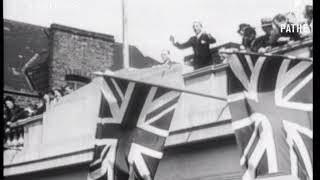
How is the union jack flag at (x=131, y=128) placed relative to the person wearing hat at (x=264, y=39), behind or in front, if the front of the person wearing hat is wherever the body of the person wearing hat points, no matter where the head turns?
in front

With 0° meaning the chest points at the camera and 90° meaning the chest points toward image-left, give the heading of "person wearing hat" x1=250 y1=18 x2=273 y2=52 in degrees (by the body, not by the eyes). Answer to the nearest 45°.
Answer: approximately 45°
